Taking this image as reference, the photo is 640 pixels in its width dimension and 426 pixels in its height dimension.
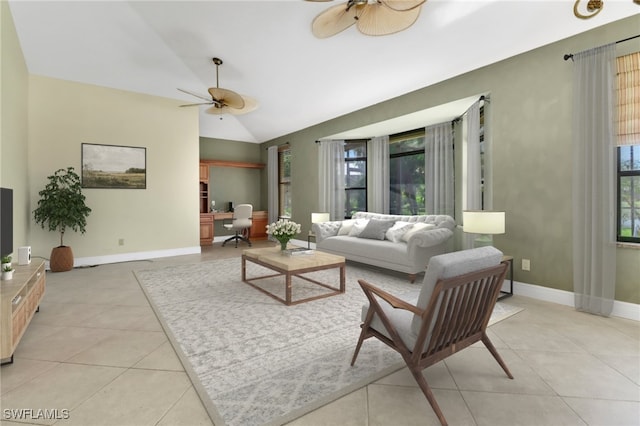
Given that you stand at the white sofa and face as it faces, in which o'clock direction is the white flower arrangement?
The white flower arrangement is roughly at 12 o'clock from the white sofa.

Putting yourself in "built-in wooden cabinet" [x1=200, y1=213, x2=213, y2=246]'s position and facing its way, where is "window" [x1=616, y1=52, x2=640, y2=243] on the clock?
The window is roughly at 11 o'clock from the built-in wooden cabinet.

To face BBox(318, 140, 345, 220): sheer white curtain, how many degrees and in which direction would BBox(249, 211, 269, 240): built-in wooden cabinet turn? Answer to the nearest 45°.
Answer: approximately 45° to its left

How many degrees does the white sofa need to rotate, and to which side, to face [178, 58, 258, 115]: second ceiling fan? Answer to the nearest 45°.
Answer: approximately 45° to its right

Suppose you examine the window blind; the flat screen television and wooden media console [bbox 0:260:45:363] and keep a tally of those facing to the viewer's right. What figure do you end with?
2

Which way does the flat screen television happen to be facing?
to the viewer's right

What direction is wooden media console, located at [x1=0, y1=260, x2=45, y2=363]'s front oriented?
to the viewer's right
